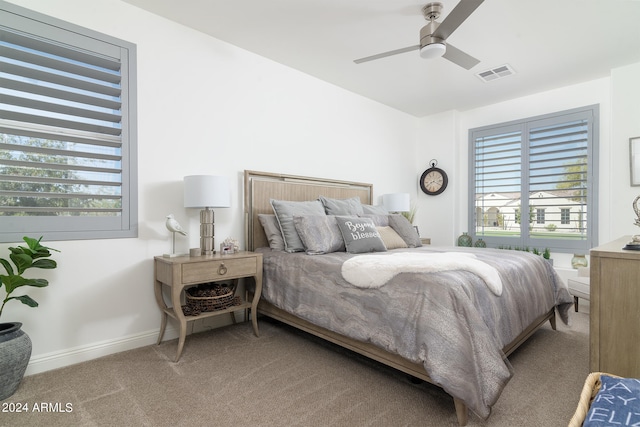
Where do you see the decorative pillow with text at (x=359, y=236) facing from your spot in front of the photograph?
facing the viewer and to the right of the viewer

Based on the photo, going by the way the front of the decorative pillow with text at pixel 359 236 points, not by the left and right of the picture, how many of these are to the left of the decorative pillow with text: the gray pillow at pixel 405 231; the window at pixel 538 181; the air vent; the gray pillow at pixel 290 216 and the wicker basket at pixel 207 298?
3

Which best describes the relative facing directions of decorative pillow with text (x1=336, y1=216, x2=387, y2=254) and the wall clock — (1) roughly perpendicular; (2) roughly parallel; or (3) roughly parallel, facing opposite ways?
roughly perpendicular

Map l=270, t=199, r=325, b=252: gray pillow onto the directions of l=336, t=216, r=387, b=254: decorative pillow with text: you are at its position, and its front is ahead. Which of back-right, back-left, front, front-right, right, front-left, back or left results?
back-right

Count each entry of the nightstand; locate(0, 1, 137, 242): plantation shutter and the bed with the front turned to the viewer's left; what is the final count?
0

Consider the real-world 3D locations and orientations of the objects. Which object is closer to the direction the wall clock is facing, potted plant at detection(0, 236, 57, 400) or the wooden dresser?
the potted plant

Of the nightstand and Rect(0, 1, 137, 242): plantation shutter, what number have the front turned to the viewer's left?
0

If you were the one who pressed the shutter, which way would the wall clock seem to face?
facing the viewer and to the left of the viewer

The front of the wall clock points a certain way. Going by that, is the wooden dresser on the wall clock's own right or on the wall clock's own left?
on the wall clock's own left
